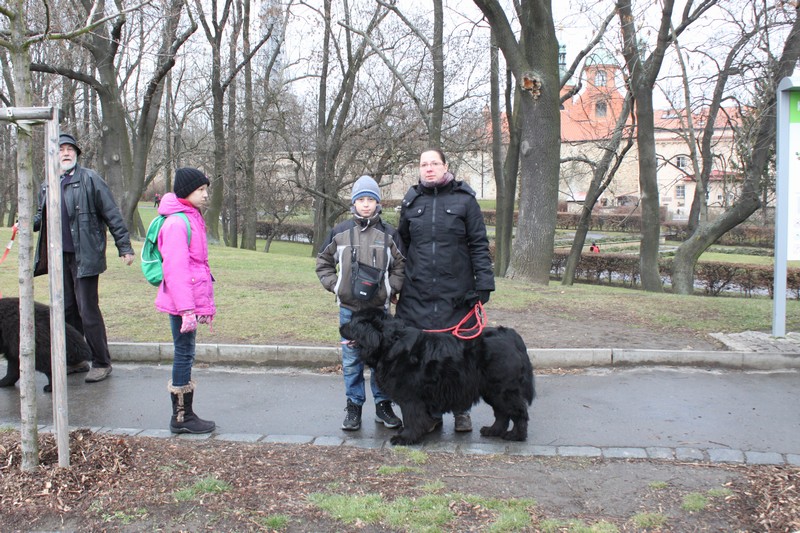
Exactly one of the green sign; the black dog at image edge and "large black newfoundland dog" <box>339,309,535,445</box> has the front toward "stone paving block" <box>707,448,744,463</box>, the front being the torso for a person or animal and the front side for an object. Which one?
the green sign

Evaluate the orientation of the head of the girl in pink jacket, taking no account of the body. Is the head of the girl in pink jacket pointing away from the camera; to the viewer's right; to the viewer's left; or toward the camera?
to the viewer's right

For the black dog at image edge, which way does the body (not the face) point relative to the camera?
to the viewer's left

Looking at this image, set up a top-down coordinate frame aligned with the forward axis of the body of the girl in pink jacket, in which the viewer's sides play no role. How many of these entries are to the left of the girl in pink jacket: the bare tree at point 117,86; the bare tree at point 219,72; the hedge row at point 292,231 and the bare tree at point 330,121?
4

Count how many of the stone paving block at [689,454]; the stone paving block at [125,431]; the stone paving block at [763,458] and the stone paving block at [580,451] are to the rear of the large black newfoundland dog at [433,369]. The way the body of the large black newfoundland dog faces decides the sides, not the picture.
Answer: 3

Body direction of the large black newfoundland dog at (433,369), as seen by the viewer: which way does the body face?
to the viewer's left

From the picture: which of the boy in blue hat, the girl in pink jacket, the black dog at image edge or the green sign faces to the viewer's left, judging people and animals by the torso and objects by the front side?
the black dog at image edge

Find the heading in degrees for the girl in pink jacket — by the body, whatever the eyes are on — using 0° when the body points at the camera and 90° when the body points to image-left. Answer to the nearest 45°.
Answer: approximately 270°

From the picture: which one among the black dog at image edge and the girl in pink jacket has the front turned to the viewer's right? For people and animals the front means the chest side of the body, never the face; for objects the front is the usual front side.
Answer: the girl in pink jacket
